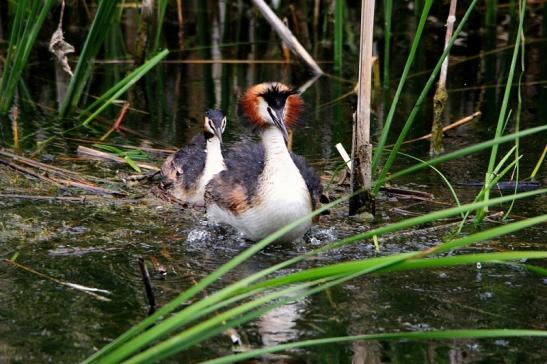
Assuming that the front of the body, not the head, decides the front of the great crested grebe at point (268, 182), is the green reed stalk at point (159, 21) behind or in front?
behind

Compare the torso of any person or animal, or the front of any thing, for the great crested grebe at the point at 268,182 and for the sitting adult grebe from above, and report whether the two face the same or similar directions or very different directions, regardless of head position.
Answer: same or similar directions

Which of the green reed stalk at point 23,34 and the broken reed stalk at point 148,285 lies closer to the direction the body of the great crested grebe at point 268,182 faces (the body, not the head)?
the broken reed stalk

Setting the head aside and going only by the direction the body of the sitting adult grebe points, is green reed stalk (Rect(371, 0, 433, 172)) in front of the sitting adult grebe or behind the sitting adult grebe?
in front

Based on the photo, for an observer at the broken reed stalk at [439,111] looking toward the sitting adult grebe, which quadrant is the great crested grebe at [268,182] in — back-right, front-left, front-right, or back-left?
front-left

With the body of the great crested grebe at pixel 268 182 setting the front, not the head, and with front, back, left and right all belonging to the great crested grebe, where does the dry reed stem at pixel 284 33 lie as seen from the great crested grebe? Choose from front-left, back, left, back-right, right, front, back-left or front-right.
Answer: back-left

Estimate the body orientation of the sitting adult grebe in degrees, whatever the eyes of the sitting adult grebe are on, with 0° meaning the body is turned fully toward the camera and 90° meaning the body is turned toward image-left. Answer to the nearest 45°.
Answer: approximately 315°

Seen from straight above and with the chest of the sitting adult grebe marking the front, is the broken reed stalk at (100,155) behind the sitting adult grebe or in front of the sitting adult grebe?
behind

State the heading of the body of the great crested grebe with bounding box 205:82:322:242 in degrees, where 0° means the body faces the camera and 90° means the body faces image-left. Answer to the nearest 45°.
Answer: approximately 315°

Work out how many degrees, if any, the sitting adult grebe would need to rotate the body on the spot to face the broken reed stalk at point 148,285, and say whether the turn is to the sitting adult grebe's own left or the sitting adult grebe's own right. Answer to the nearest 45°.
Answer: approximately 45° to the sitting adult grebe's own right

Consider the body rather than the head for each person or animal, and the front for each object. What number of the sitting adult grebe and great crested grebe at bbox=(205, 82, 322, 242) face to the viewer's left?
0

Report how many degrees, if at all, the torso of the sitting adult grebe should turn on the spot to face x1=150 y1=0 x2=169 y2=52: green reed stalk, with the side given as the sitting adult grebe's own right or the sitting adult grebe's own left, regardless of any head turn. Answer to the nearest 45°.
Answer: approximately 135° to the sitting adult grebe's own left

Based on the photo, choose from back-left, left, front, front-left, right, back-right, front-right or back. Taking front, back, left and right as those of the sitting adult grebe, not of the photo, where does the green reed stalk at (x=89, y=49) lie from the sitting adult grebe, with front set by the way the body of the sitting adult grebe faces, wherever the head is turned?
back

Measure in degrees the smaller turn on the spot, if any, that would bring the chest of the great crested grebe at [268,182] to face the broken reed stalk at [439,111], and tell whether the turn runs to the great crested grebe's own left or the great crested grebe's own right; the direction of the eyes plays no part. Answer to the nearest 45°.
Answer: approximately 90° to the great crested grebe's own left

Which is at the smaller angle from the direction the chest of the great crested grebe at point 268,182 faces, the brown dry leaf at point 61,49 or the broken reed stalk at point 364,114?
the broken reed stalk
